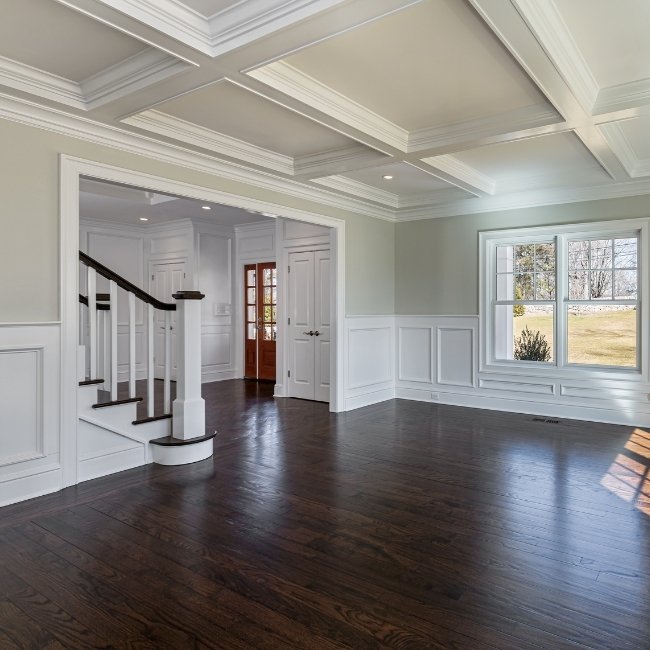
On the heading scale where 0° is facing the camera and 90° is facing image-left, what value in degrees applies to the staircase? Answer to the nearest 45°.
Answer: approximately 225°

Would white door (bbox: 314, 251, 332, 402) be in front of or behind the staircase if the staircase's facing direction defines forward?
in front

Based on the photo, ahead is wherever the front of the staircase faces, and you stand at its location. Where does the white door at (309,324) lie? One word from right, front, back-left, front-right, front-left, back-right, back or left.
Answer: front

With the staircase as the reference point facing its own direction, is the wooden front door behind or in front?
in front

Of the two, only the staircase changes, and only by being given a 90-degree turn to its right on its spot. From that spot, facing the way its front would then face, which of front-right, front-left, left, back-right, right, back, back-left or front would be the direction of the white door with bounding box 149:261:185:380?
back-left

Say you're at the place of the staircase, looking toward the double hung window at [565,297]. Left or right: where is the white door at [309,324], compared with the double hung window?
left
